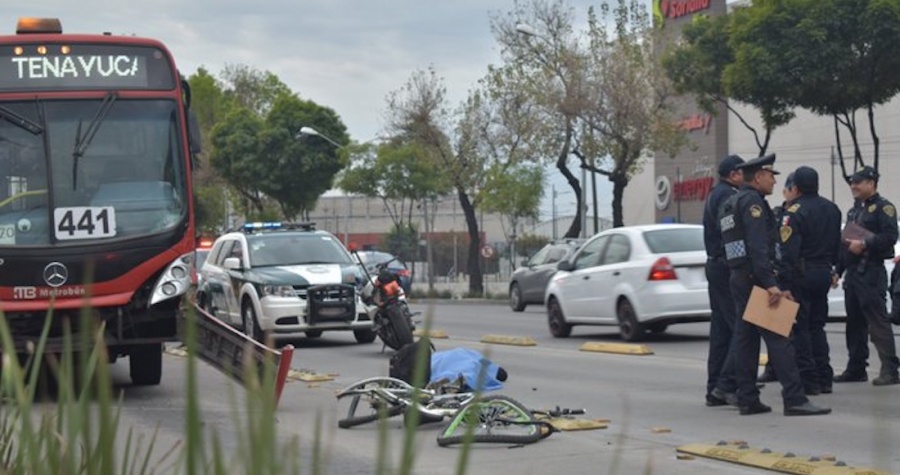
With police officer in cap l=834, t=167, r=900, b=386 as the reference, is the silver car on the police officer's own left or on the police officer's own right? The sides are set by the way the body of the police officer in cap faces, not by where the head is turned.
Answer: on the police officer's own right

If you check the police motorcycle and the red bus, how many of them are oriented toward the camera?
1

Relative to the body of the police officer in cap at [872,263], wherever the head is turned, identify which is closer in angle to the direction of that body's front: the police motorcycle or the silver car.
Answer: the police motorcycle

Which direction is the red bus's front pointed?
toward the camera

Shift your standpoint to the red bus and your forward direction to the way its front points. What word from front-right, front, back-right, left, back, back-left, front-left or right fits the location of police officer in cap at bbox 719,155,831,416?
front-left
